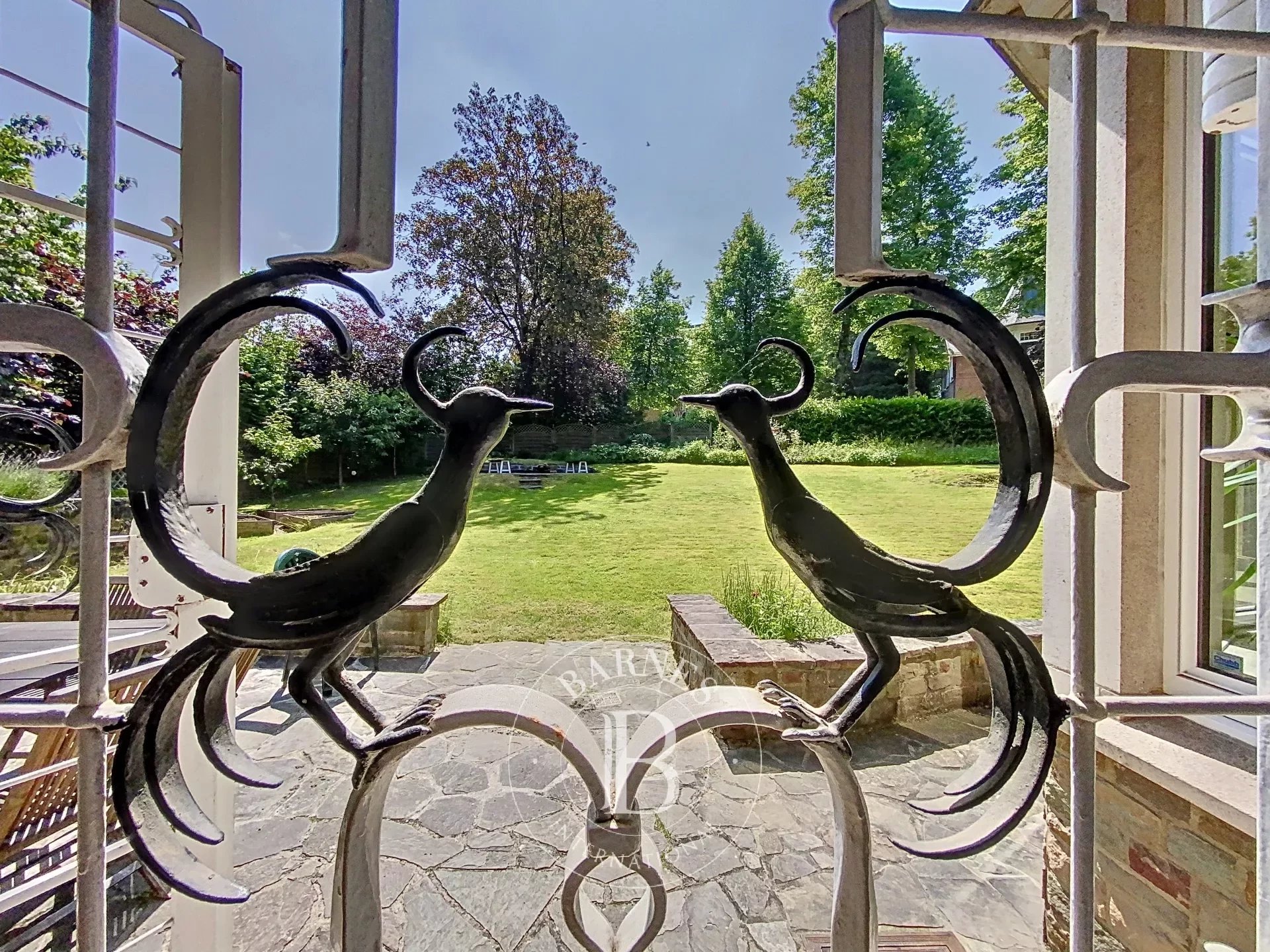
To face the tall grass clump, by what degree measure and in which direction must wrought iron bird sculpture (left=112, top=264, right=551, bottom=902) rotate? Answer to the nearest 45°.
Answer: approximately 45° to its left

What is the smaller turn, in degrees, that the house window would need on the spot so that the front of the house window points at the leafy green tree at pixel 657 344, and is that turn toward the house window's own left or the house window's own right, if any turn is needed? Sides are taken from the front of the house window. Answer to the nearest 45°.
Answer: approximately 45° to the house window's own right

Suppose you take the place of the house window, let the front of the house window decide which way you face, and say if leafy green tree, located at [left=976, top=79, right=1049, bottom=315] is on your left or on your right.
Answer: on your right

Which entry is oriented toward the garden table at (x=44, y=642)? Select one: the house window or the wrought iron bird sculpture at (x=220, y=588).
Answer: the house window

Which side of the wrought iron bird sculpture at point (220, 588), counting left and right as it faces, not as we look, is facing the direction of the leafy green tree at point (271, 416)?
left

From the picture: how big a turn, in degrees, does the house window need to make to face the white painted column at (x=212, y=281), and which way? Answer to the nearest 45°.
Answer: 0° — it already faces it

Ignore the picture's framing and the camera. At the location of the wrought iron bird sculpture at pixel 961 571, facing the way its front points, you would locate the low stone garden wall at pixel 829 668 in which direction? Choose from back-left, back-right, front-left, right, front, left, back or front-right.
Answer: right

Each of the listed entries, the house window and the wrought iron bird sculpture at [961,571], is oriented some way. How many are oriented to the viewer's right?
0

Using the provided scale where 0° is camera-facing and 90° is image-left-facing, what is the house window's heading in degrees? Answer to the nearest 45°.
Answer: approximately 45°

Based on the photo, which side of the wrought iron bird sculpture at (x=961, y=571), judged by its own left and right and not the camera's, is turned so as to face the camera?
left

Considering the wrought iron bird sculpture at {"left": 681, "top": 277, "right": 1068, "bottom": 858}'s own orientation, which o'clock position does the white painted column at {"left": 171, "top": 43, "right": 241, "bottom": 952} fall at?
The white painted column is roughly at 12 o'clock from the wrought iron bird sculpture.

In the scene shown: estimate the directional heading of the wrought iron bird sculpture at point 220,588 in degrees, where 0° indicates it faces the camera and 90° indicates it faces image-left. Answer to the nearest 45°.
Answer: approximately 270°

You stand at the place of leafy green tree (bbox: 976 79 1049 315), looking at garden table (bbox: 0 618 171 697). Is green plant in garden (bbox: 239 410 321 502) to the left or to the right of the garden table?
right

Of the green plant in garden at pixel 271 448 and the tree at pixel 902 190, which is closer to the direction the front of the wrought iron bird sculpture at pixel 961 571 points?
the green plant in garden

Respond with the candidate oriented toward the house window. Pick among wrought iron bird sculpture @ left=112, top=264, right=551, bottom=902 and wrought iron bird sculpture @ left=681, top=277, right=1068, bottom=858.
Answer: wrought iron bird sculpture @ left=112, top=264, right=551, bottom=902
